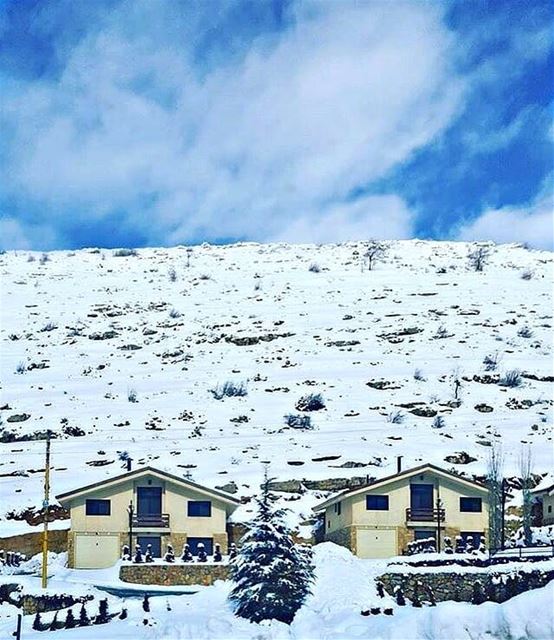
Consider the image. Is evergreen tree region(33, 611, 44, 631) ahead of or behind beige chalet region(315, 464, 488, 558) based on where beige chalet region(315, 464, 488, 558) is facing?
ahead

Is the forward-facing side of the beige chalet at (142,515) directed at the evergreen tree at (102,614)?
yes

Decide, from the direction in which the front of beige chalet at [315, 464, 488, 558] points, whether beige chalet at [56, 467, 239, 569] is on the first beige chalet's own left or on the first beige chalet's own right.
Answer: on the first beige chalet's own right

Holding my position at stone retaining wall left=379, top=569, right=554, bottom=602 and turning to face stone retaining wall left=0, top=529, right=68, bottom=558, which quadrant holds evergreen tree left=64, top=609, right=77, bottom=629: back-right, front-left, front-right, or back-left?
front-left

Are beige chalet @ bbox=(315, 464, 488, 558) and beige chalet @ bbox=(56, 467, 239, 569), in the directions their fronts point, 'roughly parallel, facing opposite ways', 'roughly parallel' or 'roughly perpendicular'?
roughly parallel

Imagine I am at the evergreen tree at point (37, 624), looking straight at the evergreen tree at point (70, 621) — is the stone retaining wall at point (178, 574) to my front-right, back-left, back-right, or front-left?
front-left

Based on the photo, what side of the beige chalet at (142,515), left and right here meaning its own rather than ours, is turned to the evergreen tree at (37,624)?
front

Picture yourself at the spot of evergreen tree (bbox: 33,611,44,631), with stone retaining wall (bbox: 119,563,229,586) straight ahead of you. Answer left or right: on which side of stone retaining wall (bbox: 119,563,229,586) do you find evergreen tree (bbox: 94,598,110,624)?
right

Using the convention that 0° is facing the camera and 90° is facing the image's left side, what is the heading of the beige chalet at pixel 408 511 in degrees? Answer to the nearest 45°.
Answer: approximately 0°

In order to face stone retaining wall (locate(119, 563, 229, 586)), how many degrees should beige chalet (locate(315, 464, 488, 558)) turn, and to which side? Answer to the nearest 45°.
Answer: approximately 45° to its right

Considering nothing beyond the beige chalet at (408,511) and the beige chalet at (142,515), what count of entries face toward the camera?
2

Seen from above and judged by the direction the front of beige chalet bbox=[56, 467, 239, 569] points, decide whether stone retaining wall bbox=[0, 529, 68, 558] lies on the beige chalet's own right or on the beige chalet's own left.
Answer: on the beige chalet's own right

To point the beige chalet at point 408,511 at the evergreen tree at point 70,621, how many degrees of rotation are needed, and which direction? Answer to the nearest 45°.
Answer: approximately 45° to its right

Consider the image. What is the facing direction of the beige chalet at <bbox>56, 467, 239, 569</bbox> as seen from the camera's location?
facing the viewer

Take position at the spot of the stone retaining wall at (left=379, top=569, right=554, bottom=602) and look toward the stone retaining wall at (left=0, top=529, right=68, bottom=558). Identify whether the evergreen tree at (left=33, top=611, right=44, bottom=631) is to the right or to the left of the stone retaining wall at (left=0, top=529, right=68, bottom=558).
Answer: left

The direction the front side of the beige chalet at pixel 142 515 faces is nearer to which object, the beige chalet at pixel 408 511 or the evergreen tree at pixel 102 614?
the evergreen tree

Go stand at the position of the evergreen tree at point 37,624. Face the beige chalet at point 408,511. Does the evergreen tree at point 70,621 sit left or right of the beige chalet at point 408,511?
right
